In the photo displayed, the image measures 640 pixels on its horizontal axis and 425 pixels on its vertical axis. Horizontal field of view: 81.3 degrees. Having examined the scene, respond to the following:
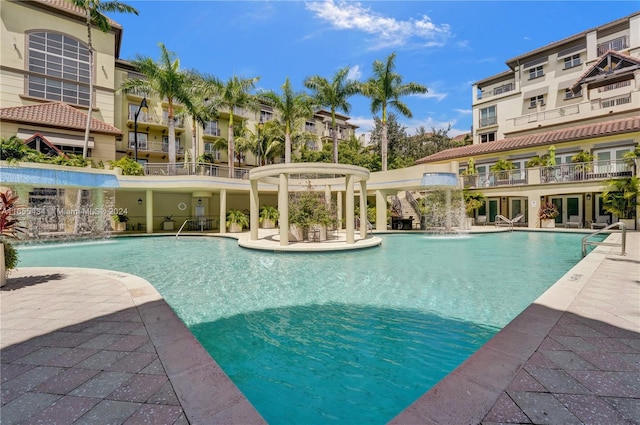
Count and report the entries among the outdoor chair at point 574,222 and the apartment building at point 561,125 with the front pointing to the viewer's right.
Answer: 0

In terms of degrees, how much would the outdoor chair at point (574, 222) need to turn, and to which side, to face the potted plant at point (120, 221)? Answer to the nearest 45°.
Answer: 0° — it already faces it

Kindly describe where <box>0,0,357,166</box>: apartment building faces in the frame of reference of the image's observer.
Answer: facing the viewer and to the right of the viewer

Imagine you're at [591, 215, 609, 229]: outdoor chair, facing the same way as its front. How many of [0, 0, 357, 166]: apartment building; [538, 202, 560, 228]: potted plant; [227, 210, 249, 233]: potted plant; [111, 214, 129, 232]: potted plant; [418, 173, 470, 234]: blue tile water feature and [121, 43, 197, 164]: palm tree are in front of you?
6

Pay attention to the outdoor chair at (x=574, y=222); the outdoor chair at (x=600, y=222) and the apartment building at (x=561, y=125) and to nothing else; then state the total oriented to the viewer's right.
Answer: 0

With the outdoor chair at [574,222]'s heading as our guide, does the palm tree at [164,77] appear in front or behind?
in front

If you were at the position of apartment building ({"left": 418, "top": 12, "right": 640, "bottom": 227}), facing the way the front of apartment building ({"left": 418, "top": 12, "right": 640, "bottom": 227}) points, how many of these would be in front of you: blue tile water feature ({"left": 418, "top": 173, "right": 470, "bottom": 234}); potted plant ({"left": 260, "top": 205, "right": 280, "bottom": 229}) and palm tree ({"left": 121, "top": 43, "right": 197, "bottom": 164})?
3

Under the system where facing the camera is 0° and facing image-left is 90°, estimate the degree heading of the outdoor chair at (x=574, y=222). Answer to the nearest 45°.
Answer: approximately 45°

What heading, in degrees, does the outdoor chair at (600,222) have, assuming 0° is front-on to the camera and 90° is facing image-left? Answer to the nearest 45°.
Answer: approximately 45°

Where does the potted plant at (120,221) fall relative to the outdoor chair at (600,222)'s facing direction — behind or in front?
in front

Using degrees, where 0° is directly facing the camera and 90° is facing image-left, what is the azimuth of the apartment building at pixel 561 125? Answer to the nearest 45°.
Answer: approximately 45°
